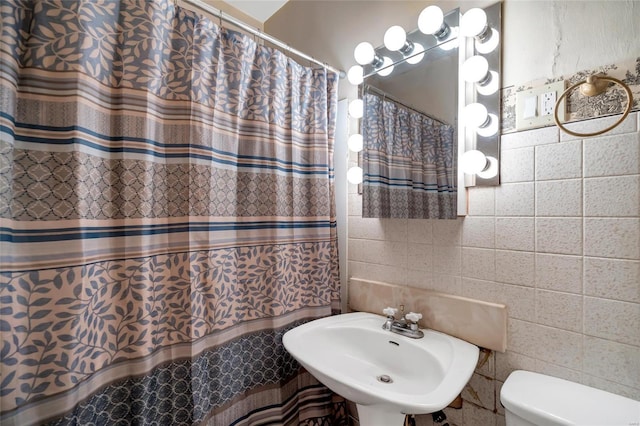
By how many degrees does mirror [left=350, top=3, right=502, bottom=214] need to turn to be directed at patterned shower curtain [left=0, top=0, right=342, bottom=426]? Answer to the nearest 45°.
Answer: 0° — it already faces it

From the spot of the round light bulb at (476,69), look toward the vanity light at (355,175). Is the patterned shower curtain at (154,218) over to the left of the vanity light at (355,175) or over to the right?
left

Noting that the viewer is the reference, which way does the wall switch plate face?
facing the viewer and to the left of the viewer

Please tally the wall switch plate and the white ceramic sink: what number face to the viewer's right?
0

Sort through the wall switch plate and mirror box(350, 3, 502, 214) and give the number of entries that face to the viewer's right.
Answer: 0
